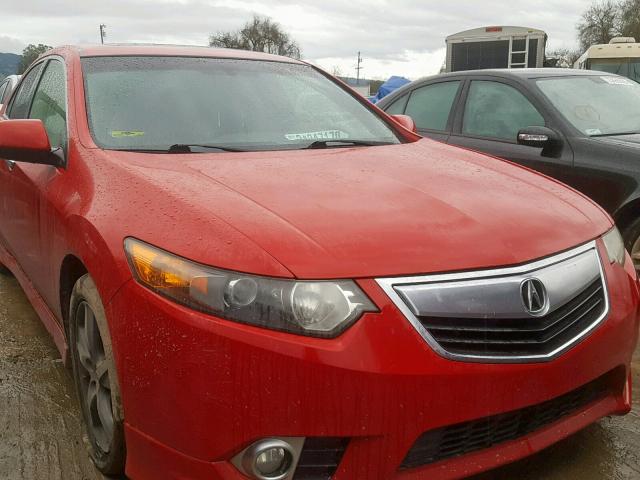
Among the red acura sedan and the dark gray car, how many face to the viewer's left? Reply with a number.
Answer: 0

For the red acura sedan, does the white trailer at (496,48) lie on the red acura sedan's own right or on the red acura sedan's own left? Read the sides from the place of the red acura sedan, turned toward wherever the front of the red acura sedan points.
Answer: on the red acura sedan's own left

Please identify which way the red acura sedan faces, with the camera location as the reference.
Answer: facing the viewer and to the right of the viewer

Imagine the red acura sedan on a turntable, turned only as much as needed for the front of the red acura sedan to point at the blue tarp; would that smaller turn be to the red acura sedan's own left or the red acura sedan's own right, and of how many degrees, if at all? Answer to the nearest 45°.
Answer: approximately 135° to the red acura sedan's own left

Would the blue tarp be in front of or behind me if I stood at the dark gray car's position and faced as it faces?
behind

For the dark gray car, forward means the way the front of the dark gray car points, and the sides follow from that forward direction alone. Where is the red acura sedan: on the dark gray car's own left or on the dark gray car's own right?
on the dark gray car's own right

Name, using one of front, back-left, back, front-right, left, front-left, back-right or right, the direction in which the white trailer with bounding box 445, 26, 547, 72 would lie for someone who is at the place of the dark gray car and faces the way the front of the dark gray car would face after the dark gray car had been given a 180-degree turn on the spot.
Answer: front-right
